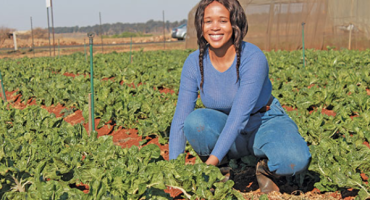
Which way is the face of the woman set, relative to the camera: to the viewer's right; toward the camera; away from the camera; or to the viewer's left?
toward the camera

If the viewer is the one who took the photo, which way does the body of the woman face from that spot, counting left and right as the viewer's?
facing the viewer

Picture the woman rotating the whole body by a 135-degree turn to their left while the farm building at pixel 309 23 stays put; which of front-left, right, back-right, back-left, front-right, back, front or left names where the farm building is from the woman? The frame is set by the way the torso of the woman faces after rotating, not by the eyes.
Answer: front-left
